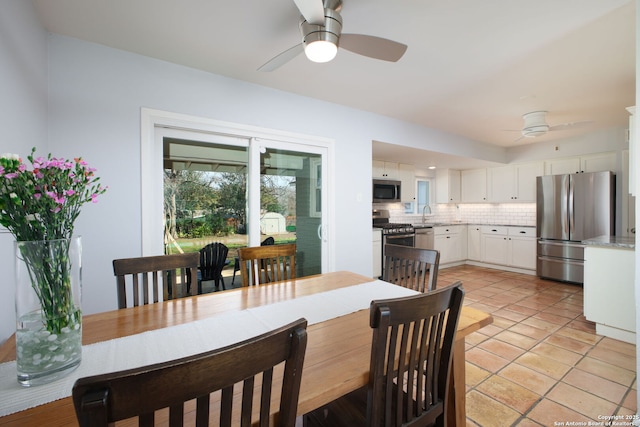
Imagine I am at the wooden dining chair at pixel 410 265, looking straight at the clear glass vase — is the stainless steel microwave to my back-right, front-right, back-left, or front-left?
back-right

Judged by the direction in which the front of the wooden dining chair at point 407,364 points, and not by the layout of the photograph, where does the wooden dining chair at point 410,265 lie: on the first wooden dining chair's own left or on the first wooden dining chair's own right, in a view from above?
on the first wooden dining chair's own right

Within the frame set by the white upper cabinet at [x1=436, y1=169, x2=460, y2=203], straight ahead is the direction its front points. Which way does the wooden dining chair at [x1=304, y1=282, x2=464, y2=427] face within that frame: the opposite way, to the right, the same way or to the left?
the opposite way

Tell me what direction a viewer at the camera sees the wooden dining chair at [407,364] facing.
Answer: facing away from the viewer and to the left of the viewer

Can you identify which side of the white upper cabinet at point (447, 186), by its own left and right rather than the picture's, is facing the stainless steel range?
right

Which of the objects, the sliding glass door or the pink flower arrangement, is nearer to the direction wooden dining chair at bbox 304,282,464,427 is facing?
the sliding glass door

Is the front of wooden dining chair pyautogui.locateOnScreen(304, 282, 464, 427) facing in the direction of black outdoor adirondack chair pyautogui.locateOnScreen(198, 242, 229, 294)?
yes

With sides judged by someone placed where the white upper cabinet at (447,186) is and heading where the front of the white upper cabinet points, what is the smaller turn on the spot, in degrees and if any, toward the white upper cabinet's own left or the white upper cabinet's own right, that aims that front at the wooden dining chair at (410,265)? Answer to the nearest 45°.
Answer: approximately 45° to the white upper cabinet's own right

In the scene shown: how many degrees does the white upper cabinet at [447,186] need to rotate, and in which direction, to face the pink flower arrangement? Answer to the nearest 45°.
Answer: approximately 45° to its right
